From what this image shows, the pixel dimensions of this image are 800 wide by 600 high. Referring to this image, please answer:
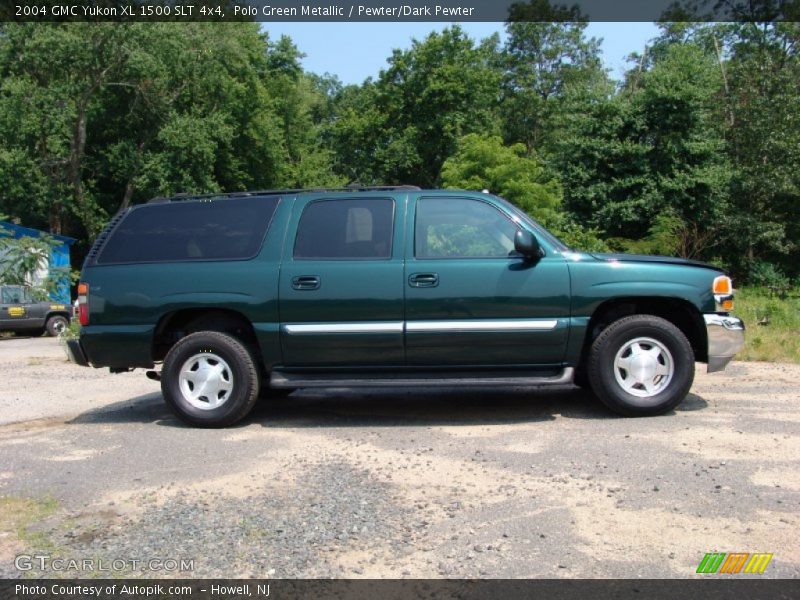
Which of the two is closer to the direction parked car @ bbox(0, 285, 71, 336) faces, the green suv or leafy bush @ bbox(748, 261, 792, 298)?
the leafy bush

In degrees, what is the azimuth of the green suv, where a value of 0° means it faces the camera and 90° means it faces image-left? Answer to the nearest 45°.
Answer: approximately 270°

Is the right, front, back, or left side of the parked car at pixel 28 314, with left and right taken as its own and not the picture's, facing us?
right

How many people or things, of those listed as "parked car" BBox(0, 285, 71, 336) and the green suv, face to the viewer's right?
2

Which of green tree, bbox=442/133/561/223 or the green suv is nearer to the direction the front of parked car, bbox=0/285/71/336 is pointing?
the green tree

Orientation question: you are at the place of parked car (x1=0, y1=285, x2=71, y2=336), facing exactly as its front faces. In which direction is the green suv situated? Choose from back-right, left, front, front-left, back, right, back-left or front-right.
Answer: right

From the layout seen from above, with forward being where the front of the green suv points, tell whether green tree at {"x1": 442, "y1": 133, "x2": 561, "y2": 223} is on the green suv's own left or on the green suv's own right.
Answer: on the green suv's own left

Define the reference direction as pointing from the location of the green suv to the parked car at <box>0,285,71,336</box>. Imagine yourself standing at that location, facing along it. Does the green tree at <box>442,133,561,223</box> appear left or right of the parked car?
right

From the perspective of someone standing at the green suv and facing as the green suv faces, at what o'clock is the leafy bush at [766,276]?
The leafy bush is roughly at 10 o'clock from the green suv.
